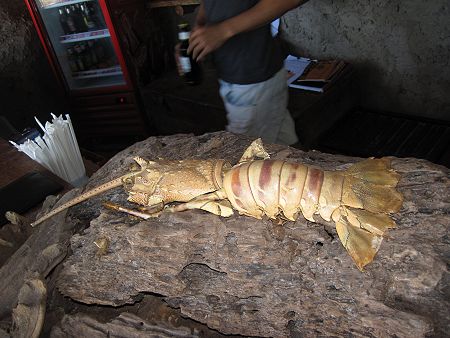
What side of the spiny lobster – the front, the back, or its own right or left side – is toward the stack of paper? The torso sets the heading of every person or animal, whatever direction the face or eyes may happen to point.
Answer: right

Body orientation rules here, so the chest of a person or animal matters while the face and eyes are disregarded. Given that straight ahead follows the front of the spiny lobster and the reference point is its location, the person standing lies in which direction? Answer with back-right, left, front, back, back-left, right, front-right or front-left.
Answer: right

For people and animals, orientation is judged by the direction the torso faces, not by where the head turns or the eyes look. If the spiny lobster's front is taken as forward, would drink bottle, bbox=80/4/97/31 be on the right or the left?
on its right

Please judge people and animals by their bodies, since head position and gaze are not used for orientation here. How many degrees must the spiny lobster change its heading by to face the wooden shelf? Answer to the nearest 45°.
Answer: approximately 90° to its right

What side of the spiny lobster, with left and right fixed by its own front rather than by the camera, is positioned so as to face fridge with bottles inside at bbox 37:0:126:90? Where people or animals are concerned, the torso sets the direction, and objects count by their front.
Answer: right

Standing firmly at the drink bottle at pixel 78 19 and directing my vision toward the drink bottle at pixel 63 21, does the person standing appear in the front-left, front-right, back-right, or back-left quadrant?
back-left

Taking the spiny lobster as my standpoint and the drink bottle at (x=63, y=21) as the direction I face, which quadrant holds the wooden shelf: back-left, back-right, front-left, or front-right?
front-right

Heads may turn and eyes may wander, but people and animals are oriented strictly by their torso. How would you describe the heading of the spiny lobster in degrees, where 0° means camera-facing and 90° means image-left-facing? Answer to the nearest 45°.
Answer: approximately 90°
